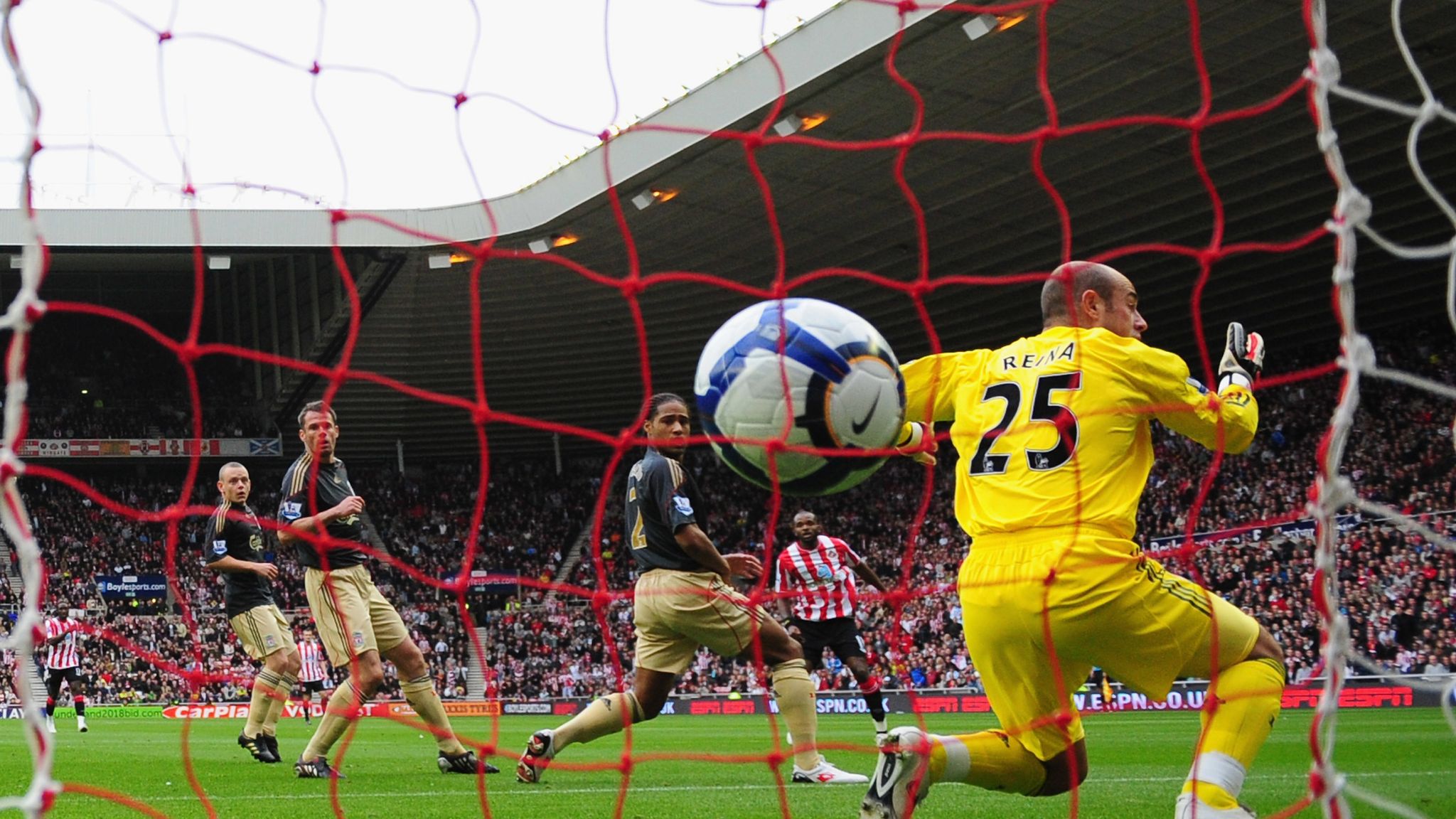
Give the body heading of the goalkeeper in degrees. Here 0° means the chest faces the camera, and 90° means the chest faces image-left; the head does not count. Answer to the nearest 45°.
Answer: approximately 225°

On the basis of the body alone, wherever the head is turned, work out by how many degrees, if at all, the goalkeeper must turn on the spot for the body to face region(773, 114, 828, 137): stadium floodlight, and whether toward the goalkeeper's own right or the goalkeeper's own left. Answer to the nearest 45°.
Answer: approximately 45° to the goalkeeper's own left

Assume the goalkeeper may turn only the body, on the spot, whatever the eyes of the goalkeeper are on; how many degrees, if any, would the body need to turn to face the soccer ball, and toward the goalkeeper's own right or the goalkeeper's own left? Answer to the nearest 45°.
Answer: approximately 135° to the goalkeeper's own left

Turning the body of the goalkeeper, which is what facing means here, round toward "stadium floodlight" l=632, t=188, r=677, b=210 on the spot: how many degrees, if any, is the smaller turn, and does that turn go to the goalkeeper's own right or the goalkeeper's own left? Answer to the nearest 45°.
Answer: approximately 45° to the goalkeeper's own left

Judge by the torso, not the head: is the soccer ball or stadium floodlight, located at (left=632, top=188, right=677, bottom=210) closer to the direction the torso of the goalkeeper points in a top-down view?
the stadium floodlight
